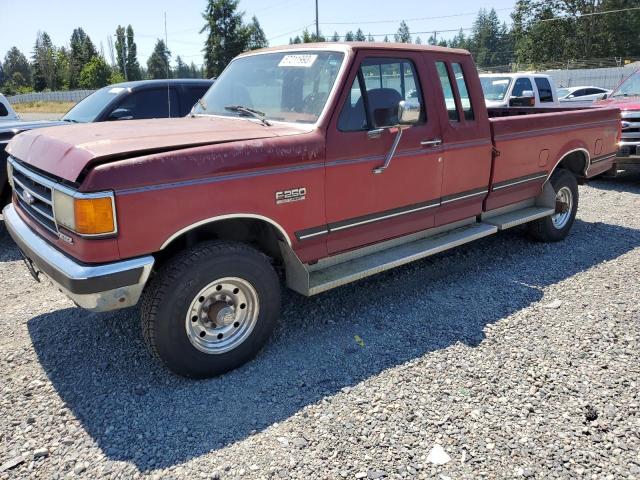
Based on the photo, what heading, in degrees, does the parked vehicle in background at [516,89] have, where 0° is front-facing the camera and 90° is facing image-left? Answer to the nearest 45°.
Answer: approximately 45°

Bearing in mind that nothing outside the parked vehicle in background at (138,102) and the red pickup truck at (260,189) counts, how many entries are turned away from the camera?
0

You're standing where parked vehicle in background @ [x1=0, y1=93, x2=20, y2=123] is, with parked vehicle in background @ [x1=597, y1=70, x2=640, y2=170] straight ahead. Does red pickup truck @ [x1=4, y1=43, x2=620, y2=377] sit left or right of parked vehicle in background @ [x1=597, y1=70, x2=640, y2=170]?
right

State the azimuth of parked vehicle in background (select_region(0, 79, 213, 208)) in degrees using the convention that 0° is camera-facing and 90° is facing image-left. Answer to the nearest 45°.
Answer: approximately 45°

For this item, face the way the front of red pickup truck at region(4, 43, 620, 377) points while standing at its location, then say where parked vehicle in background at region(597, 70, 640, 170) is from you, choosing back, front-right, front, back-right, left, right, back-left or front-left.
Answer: back

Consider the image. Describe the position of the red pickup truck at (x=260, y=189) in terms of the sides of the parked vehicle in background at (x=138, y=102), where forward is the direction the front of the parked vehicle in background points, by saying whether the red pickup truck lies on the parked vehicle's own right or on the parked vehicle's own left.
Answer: on the parked vehicle's own left

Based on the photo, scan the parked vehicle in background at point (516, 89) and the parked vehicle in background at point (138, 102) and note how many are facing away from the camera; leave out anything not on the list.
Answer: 0

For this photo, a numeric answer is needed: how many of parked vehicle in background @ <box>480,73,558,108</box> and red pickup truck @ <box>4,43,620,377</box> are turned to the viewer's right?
0
